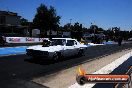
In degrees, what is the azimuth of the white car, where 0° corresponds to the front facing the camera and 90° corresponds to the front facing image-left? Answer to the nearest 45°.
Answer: approximately 45°
